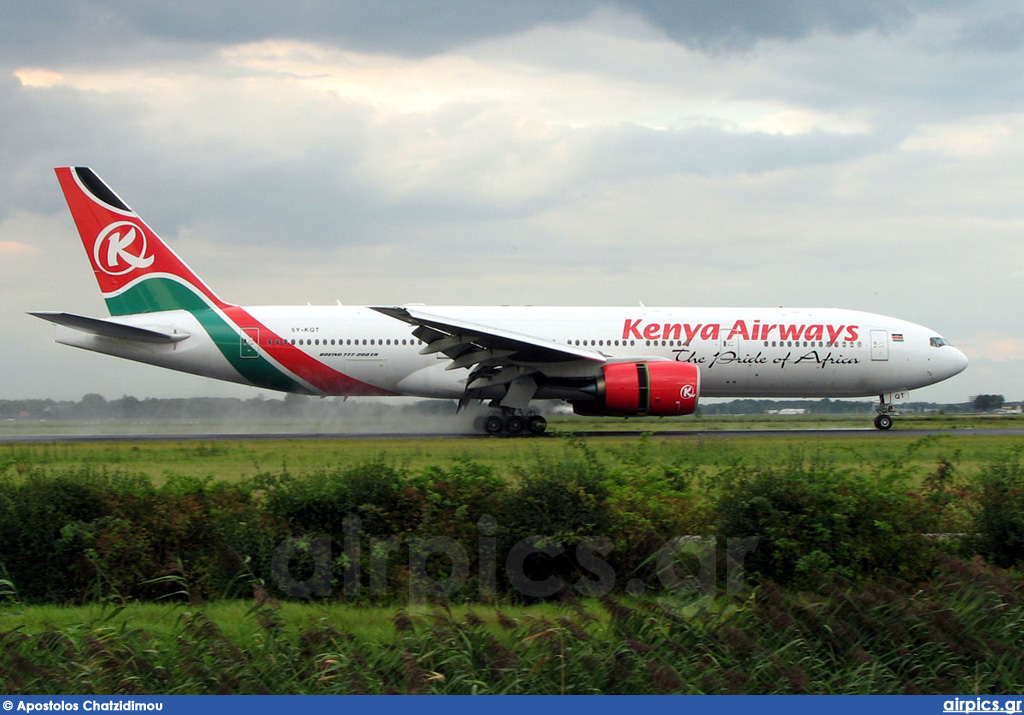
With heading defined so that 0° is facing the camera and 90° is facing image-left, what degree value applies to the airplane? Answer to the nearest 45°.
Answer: approximately 270°

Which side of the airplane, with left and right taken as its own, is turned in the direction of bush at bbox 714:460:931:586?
right

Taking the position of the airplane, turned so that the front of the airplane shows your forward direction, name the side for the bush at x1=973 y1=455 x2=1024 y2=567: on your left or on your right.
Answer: on your right
